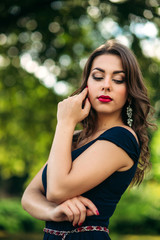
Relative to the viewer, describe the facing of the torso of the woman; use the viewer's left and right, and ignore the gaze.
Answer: facing the viewer and to the left of the viewer
